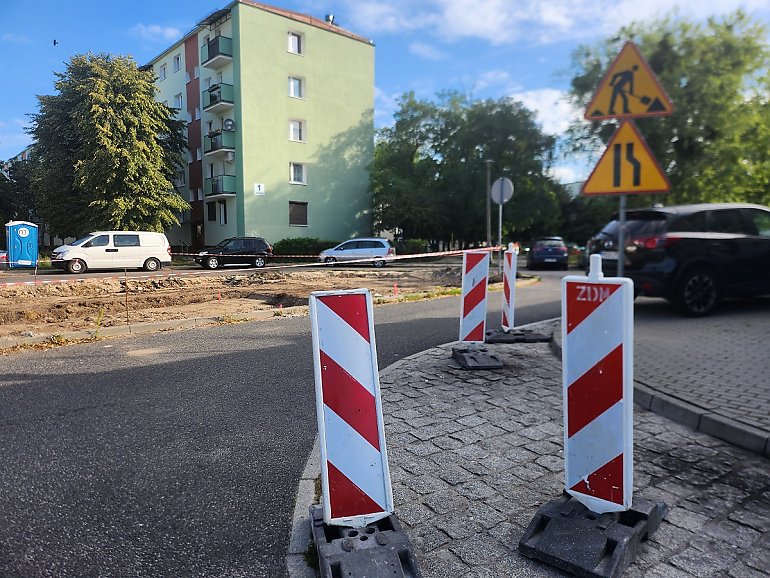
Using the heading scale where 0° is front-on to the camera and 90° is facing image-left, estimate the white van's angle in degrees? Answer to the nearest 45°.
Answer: approximately 90°

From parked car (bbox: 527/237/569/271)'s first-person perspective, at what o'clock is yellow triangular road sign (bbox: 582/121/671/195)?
The yellow triangular road sign is roughly at 6 o'clock from the parked car.

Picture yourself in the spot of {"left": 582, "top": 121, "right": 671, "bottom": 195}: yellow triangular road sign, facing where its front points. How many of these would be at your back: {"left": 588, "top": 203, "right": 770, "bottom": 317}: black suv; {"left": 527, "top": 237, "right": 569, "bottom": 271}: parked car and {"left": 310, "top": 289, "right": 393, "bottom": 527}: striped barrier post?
2

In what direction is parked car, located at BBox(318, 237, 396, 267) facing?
to the viewer's left

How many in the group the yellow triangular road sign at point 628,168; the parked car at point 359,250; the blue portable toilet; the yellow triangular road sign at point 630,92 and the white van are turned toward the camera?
3

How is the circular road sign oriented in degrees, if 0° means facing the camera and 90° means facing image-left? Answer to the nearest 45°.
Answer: approximately 180°

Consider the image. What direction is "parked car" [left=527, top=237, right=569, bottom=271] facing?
away from the camera

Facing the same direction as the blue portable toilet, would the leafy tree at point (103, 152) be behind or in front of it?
behind

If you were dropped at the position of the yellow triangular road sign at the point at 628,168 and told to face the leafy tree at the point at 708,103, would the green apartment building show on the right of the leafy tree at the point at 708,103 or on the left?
left

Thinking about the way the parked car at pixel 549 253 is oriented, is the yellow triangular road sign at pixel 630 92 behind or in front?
behind

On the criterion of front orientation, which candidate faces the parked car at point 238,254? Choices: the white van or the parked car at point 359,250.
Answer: the parked car at point 359,250

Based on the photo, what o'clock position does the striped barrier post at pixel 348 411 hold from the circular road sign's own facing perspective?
The striped barrier post is roughly at 6 o'clock from the circular road sign.
